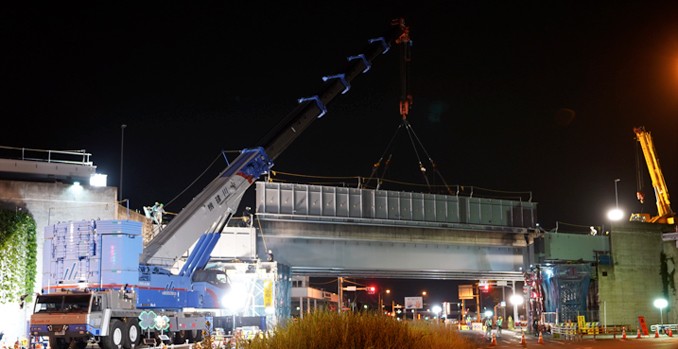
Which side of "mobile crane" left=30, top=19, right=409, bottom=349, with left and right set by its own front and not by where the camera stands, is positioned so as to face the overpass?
back

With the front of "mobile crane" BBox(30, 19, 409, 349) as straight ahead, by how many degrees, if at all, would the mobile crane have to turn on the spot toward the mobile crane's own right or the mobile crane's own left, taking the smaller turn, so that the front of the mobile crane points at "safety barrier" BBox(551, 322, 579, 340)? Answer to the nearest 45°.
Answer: approximately 180°

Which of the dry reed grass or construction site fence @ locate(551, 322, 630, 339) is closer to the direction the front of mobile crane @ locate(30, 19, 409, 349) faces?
the dry reed grass

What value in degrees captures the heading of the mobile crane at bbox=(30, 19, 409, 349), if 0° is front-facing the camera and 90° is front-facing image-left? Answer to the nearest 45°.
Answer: approximately 45°

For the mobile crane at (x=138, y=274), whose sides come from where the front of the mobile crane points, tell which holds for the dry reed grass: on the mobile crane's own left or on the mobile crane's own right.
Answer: on the mobile crane's own left

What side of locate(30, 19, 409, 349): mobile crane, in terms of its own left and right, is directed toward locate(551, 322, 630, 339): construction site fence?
back
